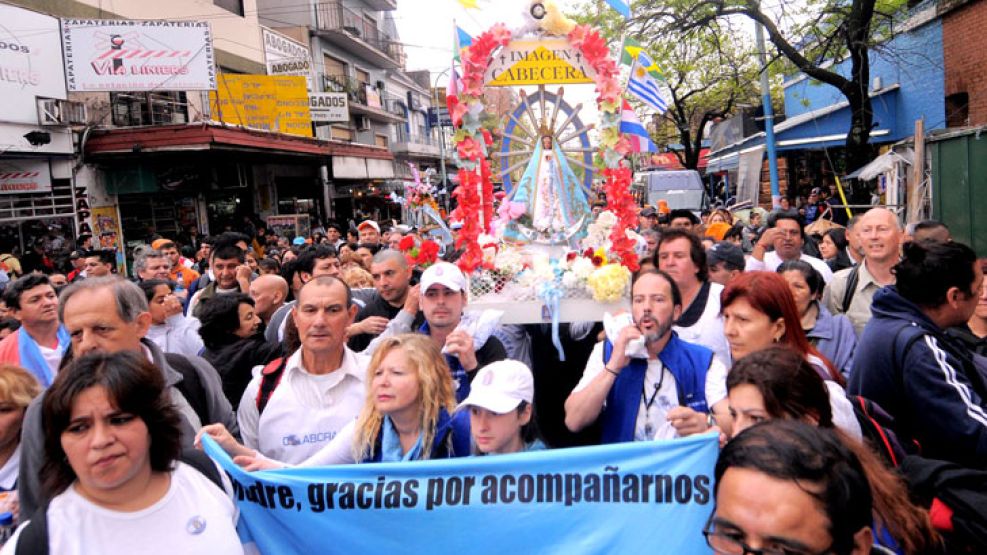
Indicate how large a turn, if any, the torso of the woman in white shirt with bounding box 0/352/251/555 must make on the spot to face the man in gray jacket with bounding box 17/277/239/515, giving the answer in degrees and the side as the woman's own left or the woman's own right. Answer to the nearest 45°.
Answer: approximately 180°

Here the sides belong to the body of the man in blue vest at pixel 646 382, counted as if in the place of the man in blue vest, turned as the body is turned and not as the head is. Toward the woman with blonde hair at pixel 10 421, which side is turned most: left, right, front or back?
right

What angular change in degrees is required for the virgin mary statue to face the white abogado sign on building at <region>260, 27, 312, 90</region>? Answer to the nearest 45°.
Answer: approximately 135° to its right

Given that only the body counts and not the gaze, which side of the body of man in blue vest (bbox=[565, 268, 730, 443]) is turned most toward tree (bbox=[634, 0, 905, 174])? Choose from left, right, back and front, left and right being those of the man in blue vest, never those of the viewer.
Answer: back

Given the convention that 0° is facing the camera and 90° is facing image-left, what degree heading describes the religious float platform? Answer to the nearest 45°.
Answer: approximately 0°

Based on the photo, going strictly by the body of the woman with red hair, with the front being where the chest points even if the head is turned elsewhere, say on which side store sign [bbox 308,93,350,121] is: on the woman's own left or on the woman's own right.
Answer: on the woman's own right

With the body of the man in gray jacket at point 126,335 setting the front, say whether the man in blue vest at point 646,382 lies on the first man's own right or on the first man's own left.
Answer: on the first man's own left

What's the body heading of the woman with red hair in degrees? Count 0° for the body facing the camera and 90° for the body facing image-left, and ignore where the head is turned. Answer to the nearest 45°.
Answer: approximately 45°

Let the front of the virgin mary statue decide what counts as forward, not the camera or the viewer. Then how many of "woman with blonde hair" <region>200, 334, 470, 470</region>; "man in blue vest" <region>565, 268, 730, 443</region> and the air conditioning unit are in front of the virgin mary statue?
2

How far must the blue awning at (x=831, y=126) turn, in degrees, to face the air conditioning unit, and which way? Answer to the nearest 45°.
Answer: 0° — it already faces it

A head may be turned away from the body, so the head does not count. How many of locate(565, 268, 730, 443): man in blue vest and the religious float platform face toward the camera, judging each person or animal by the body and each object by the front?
2

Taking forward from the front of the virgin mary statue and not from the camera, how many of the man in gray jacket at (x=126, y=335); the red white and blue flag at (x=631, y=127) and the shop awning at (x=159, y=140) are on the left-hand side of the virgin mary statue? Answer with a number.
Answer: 1

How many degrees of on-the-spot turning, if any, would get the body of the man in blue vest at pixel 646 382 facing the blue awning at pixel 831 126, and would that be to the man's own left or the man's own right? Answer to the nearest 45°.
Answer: approximately 180°

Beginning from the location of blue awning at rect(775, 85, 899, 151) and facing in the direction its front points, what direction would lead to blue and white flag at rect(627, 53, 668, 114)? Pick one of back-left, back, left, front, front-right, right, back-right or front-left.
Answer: front-left

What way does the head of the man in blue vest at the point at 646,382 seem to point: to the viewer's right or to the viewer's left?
to the viewer's left

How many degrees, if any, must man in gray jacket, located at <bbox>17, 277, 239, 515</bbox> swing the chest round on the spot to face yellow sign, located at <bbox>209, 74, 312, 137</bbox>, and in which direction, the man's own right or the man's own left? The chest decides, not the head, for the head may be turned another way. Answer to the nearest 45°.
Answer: approximately 135° to the man's own right
